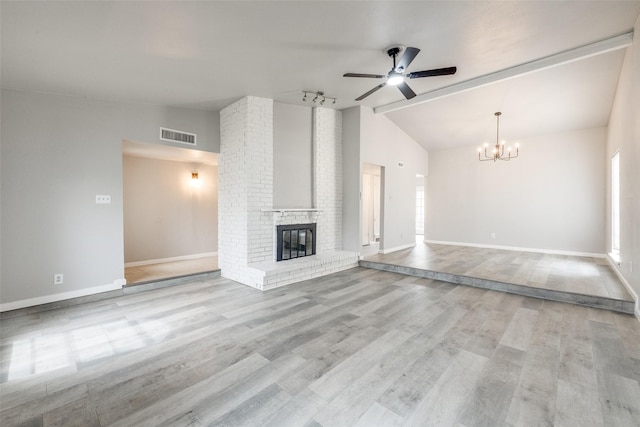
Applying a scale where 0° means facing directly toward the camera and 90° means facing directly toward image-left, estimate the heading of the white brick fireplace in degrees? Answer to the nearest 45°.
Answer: approximately 315°

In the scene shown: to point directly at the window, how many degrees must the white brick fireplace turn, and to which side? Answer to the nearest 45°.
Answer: approximately 45° to its left
